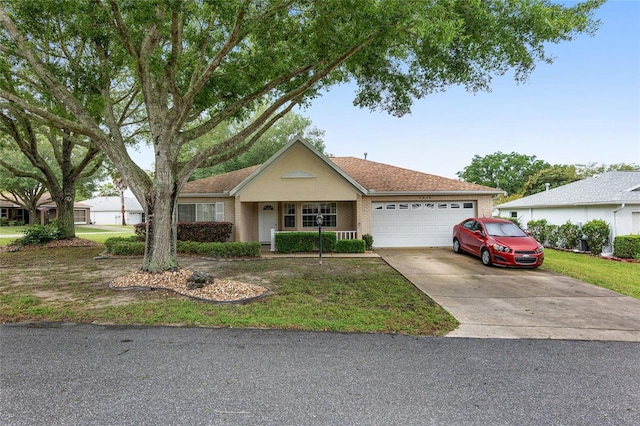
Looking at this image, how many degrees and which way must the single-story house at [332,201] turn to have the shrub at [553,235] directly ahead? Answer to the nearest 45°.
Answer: approximately 90° to its left

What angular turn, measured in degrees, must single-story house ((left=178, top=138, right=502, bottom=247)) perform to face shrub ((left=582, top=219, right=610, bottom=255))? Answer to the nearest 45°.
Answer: approximately 90° to its left

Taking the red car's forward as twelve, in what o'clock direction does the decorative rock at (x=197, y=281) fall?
The decorative rock is roughly at 3 o'clock from the red car.

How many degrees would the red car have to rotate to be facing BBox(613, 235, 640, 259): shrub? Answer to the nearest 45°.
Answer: approximately 90° to its left

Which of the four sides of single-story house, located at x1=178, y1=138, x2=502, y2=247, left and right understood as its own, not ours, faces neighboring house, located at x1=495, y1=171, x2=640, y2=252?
left

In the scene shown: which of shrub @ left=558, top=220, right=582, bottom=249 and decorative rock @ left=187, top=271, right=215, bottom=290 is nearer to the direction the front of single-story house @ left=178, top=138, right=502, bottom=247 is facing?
the decorative rock

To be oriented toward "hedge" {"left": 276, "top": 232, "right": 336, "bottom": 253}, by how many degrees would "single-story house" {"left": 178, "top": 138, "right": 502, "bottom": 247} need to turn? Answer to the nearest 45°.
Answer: approximately 45° to its right

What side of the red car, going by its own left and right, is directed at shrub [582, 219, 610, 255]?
left

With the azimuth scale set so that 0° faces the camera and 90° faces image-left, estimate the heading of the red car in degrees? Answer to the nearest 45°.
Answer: approximately 315°

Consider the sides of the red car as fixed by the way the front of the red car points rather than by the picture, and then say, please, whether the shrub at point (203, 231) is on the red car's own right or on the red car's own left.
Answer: on the red car's own right

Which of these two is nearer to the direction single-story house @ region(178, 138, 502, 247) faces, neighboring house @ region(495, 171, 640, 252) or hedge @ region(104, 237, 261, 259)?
the hedge

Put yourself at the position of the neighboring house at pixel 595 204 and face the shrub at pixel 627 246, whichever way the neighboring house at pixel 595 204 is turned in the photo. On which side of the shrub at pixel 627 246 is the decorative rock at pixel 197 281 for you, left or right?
right

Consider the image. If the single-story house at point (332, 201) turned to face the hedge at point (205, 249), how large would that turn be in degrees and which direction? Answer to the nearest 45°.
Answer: approximately 45° to its right
